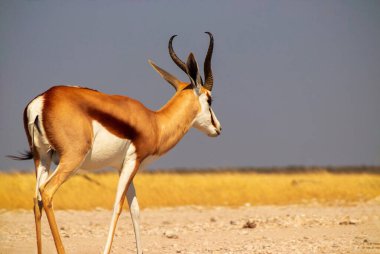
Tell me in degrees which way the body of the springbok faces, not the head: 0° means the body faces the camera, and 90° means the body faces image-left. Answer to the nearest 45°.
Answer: approximately 225°
